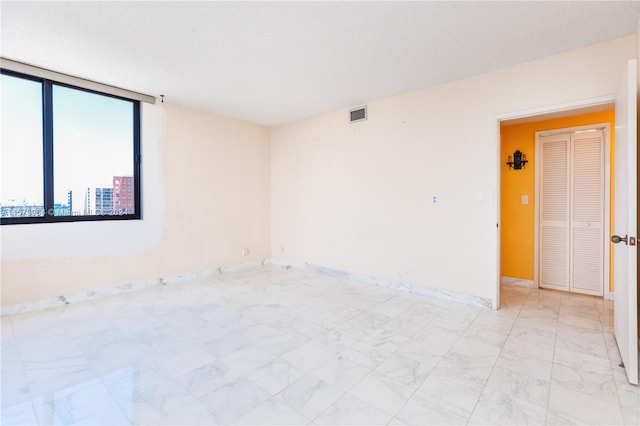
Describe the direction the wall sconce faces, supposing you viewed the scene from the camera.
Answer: facing the viewer

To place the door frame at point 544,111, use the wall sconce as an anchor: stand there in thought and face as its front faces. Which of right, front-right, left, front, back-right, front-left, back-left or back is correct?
front

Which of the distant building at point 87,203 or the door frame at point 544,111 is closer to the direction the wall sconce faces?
the door frame
